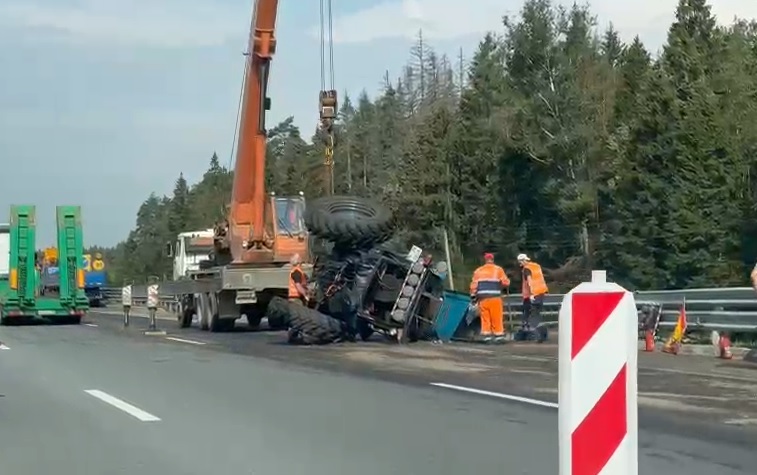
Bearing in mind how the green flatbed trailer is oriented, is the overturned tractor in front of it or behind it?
behind

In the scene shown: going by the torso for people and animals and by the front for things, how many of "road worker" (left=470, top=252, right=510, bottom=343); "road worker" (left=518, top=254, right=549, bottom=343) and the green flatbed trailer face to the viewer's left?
1

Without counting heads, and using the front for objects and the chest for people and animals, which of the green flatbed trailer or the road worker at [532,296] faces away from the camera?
the green flatbed trailer

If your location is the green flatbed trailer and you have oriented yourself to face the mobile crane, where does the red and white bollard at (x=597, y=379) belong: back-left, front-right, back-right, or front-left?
front-right

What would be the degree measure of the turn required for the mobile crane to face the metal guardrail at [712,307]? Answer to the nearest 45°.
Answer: approximately 180°

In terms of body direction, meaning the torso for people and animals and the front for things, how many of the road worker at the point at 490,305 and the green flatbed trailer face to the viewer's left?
0

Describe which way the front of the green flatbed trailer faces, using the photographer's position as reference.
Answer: facing away from the viewer

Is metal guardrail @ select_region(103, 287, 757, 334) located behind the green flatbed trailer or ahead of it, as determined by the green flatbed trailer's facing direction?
behind
